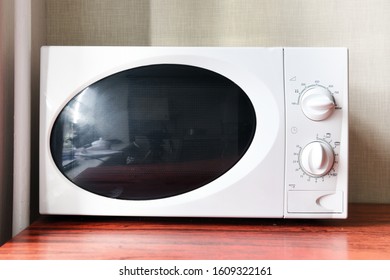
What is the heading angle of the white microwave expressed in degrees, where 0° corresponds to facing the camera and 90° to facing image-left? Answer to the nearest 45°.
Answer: approximately 0°
